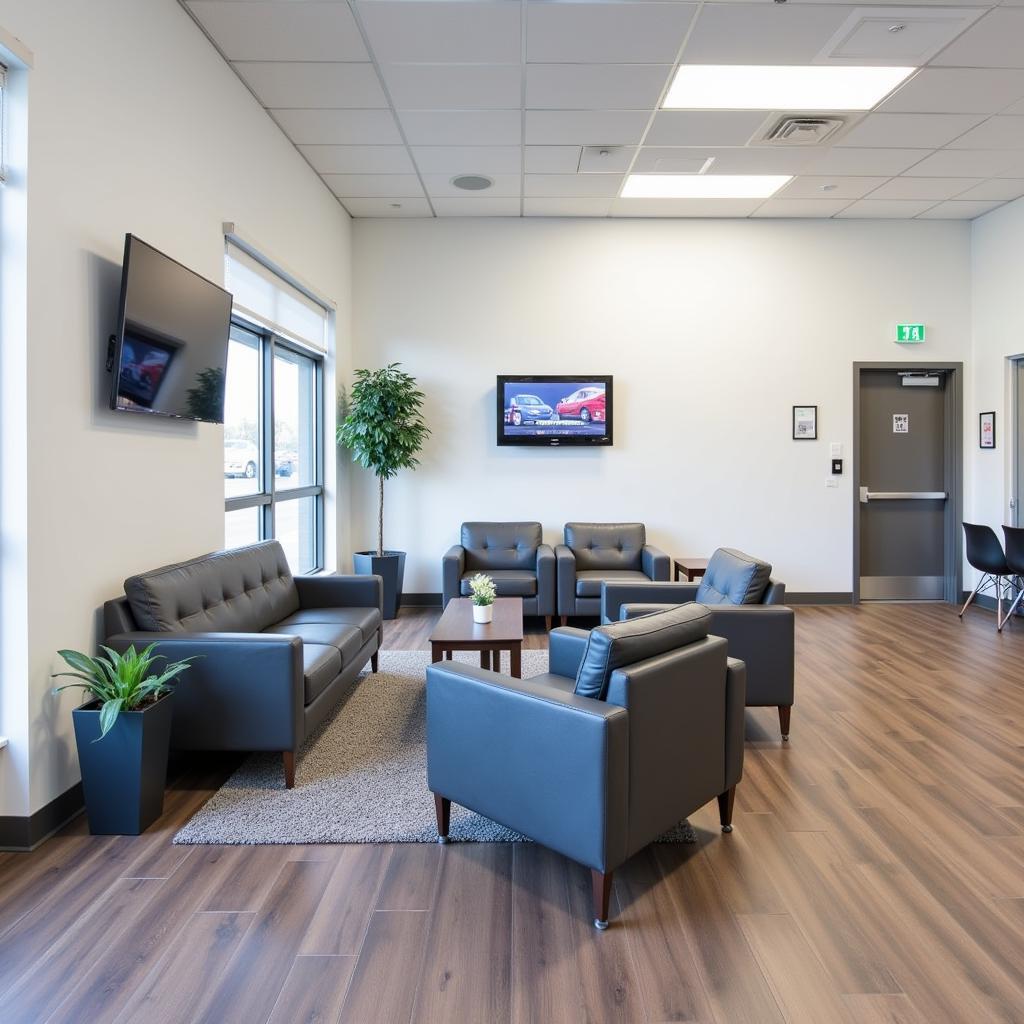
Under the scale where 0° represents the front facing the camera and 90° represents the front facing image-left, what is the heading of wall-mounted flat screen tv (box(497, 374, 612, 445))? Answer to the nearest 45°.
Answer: approximately 0°

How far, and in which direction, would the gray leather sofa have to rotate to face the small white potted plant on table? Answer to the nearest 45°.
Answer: approximately 45° to its left

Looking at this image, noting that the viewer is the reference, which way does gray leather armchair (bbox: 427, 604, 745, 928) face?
facing away from the viewer and to the left of the viewer

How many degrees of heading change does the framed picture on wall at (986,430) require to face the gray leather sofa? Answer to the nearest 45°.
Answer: approximately 45° to its left

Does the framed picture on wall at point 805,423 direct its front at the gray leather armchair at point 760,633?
yes

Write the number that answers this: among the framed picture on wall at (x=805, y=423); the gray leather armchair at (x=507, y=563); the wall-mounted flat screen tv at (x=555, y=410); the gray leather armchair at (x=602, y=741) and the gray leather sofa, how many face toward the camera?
3
